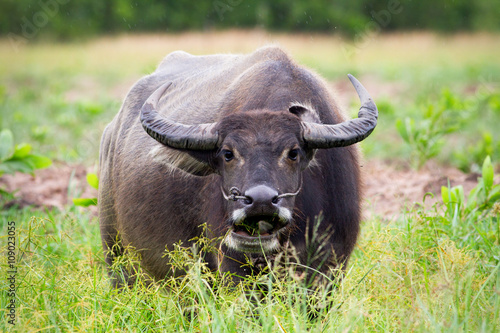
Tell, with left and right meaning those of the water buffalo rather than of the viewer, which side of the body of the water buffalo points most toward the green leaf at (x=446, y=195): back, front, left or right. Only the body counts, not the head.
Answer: left

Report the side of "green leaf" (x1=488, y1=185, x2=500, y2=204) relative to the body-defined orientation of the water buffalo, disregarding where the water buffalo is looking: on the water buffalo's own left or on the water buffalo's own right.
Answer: on the water buffalo's own left
